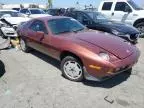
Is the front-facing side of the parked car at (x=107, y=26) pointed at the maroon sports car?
no

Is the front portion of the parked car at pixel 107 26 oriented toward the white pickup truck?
no

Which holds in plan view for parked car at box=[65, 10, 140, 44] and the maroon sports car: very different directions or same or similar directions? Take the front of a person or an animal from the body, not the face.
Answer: same or similar directions

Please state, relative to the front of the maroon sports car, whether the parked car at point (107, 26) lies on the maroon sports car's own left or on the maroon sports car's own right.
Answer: on the maroon sports car's own left

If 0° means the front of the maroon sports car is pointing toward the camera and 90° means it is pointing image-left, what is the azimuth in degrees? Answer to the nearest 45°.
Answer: approximately 315°
